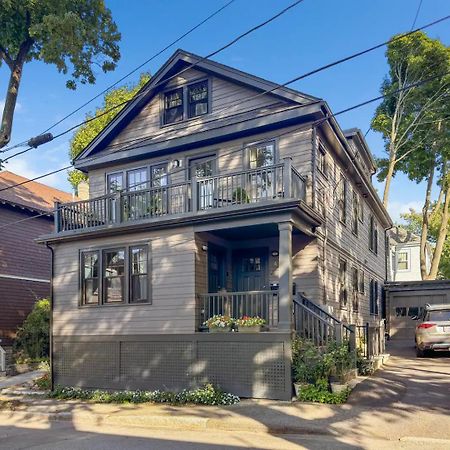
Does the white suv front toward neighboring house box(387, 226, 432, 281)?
yes

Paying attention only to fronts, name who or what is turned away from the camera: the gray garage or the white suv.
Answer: the white suv

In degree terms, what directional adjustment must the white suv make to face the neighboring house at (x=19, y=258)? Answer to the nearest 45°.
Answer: approximately 90° to its left

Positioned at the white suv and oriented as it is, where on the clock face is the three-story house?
The three-story house is roughly at 8 o'clock from the white suv.

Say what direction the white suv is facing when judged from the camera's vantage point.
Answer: facing away from the viewer

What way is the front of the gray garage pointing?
toward the camera

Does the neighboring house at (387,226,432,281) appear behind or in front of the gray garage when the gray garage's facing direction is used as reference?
behind

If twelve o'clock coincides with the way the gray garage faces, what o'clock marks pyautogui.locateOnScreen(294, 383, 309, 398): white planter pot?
The white planter pot is roughly at 12 o'clock from the gray garage.

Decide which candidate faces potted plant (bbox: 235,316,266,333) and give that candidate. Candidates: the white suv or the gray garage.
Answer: the gray garage

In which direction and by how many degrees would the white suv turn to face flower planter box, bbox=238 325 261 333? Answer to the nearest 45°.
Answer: approximately 135° to its left

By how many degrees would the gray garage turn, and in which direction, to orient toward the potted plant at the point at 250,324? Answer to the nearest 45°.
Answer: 0° — it already faces it

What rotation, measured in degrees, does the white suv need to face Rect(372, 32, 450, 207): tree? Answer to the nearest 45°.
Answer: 0° — it already faces it
